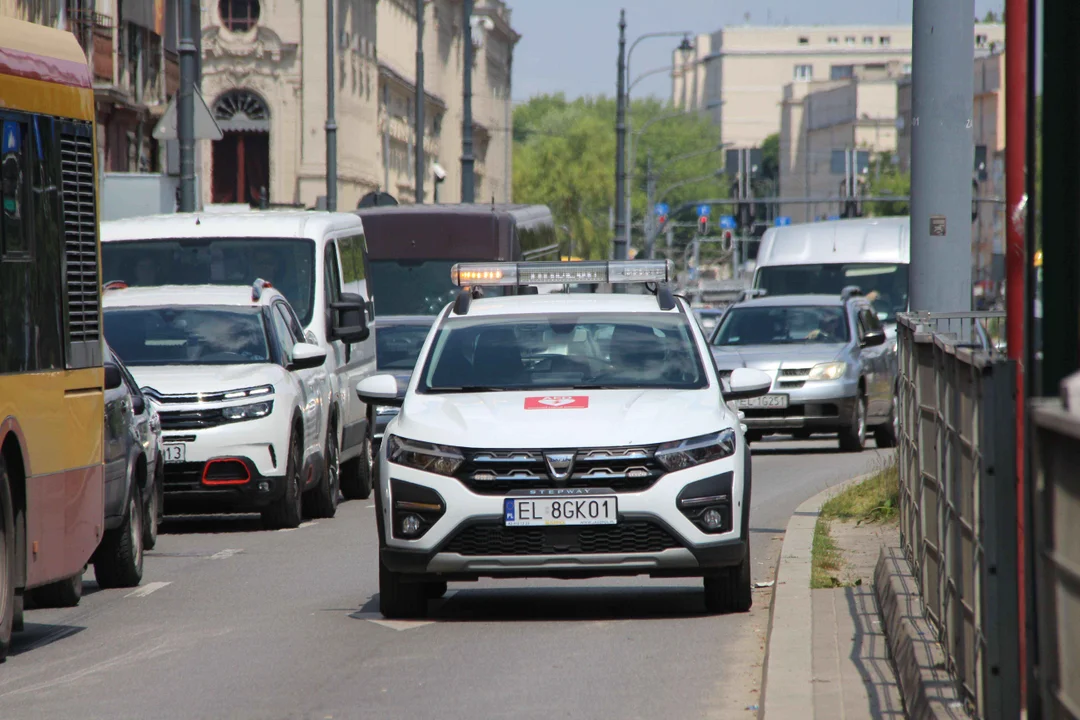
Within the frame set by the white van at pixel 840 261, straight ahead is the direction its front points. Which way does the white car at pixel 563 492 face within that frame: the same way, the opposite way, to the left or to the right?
the same way

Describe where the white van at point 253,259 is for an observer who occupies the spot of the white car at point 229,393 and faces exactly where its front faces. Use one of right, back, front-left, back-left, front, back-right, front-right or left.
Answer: back

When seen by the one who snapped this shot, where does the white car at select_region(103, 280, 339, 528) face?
facing the viewer

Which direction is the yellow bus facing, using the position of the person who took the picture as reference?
facing the viewer and to the left of the viewer

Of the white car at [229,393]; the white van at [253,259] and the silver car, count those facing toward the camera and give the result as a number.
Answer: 3

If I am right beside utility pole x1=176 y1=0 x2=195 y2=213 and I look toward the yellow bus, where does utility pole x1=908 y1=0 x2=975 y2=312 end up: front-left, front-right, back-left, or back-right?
front-left

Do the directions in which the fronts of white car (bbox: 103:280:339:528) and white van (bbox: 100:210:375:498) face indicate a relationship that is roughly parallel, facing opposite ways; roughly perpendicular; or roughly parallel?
roughly parallel

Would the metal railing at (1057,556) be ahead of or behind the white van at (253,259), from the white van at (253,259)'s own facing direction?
ahead

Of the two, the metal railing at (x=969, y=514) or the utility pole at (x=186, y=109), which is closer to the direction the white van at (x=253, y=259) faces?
the metal railing

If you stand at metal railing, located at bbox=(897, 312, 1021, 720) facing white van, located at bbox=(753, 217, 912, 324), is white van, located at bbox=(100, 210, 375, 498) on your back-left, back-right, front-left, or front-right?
front-left

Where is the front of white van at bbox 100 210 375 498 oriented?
toward the camera

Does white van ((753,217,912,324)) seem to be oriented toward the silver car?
yes

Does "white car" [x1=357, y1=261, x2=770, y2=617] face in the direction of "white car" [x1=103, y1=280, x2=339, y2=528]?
no

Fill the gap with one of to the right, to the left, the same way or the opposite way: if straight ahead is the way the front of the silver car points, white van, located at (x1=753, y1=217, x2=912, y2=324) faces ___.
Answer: the same way
